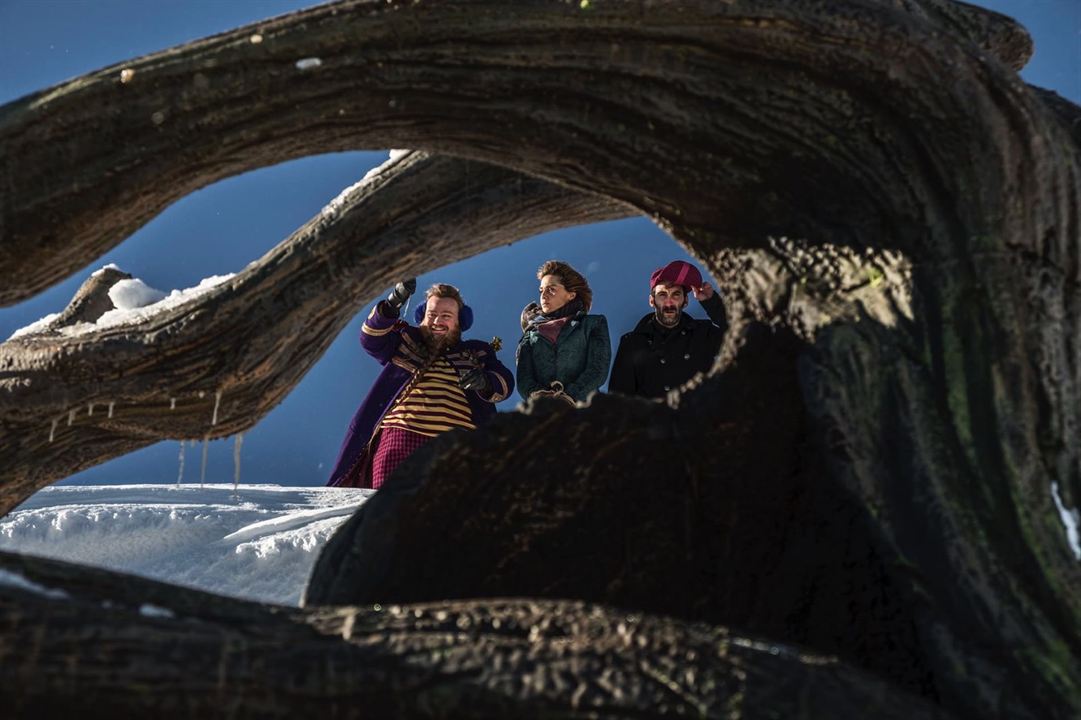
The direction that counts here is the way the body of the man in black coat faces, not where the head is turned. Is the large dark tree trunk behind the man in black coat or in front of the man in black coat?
in front

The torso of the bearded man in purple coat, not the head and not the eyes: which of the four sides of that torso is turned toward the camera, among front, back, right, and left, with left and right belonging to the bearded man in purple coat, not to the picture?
front

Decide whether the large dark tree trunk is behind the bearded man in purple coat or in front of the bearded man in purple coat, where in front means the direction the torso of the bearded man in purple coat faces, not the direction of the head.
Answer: in front

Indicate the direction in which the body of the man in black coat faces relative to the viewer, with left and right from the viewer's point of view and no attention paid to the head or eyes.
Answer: facing the viewer

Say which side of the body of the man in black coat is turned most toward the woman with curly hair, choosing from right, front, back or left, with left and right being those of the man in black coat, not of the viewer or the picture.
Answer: right

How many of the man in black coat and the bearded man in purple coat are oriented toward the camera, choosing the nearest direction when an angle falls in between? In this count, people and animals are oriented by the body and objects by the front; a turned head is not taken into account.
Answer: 2

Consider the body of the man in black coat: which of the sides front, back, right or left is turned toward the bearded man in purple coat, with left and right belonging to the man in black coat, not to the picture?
right

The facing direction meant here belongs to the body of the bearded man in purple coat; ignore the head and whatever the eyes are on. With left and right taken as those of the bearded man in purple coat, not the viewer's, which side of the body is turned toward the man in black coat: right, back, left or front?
left

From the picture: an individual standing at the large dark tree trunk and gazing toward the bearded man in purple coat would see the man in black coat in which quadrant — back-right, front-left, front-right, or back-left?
front-right

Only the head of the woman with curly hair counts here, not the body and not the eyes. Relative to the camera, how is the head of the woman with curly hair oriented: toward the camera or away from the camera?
toward the camera

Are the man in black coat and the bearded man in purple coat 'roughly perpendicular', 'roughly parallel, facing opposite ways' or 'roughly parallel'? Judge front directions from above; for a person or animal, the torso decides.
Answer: roughly parallel
